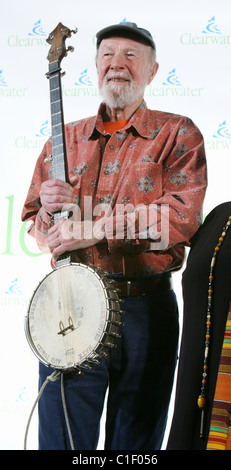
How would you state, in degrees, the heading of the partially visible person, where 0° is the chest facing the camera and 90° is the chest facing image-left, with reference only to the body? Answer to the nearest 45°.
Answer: approximately 0°

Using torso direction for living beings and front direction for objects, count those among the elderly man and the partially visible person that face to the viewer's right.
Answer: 0

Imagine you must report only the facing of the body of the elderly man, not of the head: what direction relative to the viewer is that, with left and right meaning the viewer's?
facing the viewer and to the left of the viewer

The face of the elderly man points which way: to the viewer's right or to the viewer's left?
to the viewer's left
